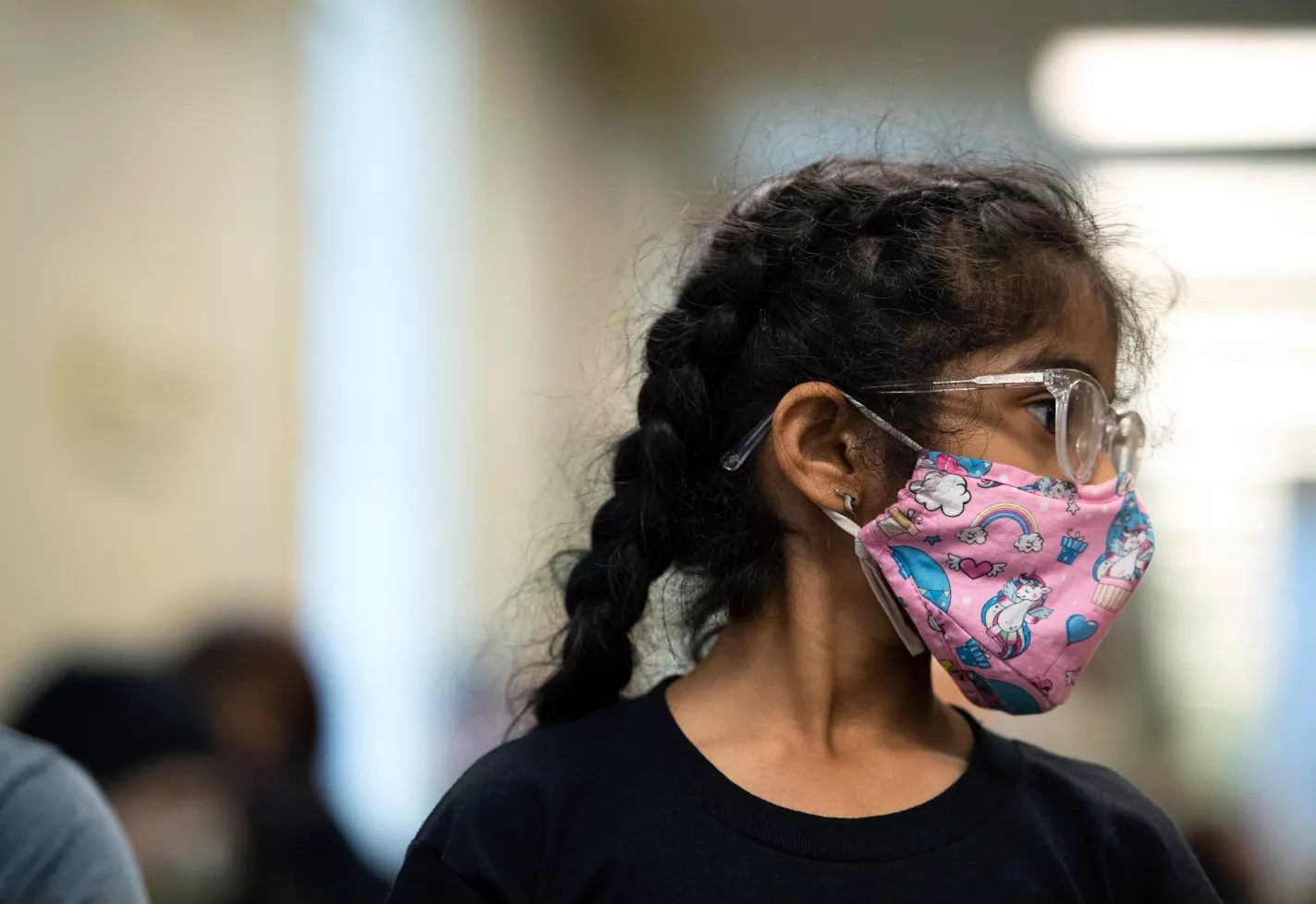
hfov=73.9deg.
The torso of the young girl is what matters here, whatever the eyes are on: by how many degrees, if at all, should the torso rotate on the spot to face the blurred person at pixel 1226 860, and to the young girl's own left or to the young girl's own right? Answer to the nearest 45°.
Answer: approximately 135° to the young girl's own left

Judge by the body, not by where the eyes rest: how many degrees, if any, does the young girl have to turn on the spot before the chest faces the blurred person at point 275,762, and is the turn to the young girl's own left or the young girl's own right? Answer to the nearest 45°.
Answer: approximately 135° to the young girl's own right

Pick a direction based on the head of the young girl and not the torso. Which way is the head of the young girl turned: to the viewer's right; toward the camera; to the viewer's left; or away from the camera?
to the viewer's right

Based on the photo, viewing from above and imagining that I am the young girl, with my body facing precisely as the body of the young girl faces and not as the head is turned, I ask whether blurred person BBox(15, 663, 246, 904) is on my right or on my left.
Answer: on my right

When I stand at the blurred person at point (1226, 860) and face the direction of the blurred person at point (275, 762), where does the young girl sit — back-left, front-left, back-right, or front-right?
front-left

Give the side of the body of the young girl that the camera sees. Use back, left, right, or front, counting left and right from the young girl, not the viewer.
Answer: front

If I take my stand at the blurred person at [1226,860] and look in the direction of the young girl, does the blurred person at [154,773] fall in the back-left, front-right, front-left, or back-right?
front-right
